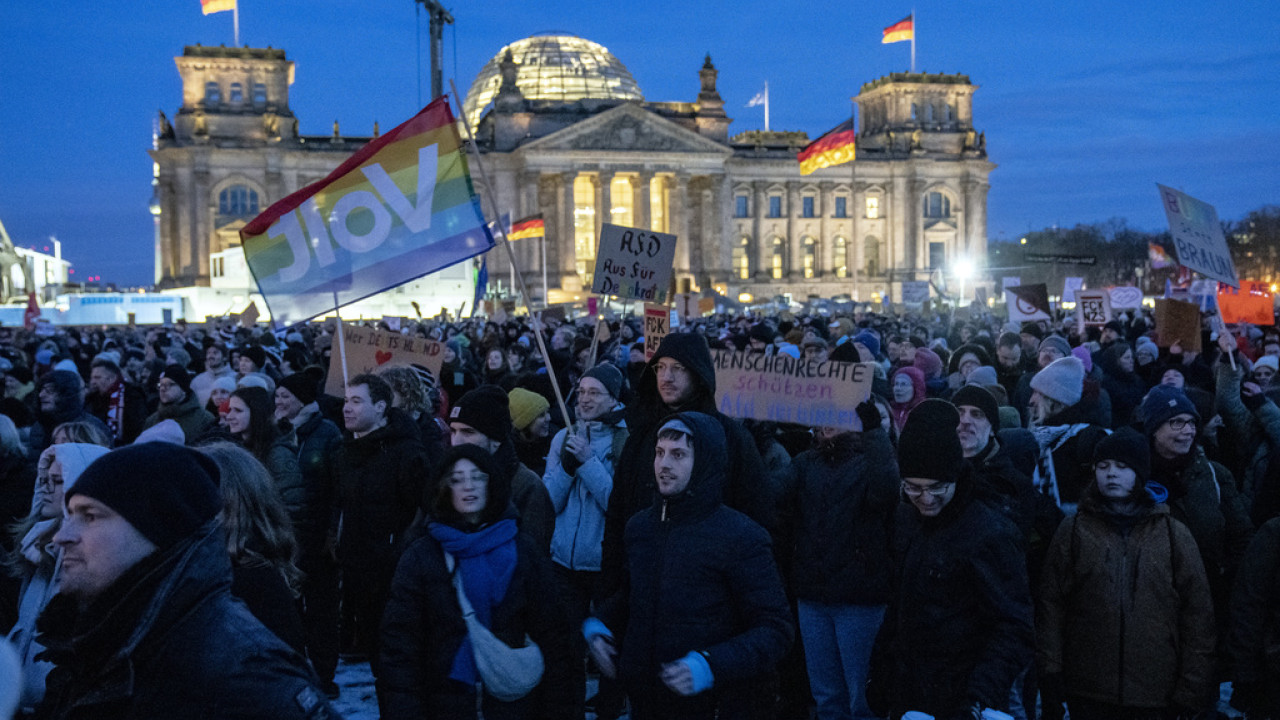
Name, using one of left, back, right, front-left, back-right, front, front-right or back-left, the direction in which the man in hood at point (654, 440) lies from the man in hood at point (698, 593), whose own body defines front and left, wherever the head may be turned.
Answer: back-right

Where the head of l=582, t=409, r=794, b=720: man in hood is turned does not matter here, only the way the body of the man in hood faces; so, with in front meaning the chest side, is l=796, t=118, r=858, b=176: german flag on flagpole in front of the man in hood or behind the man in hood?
behind

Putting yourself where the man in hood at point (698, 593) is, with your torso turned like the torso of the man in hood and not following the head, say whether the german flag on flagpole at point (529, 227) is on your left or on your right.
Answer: on your right

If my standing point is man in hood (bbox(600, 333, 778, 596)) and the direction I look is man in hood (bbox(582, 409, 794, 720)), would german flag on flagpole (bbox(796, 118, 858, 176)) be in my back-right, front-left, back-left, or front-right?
back-left

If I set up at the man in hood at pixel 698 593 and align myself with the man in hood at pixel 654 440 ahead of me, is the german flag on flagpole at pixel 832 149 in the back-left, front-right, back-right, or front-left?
front-right

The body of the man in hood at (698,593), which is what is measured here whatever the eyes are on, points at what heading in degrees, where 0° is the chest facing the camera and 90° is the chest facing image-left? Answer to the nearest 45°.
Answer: approximately 45°

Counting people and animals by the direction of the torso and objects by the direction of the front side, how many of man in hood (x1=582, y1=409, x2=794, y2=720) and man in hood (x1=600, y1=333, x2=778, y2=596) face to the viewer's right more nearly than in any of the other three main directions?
0

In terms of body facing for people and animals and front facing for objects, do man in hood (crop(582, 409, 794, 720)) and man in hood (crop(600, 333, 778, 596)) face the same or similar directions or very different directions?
same or similar directions

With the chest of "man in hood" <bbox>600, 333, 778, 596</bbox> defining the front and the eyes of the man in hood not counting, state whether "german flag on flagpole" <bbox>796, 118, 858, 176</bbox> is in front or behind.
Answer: behind

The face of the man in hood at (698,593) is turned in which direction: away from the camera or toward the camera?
toward the camera

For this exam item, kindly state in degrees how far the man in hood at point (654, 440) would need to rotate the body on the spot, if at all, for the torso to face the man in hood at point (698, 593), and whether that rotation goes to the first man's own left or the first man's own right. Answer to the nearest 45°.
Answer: approximately 45° to the first man's own left

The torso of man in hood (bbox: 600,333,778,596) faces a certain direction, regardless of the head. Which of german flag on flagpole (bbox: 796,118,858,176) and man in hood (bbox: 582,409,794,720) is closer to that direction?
the man in hood

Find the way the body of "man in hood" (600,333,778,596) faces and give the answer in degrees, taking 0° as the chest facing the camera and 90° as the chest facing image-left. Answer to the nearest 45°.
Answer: approximately 45°

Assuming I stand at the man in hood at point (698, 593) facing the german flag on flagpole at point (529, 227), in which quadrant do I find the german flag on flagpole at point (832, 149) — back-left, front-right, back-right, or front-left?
front-right
